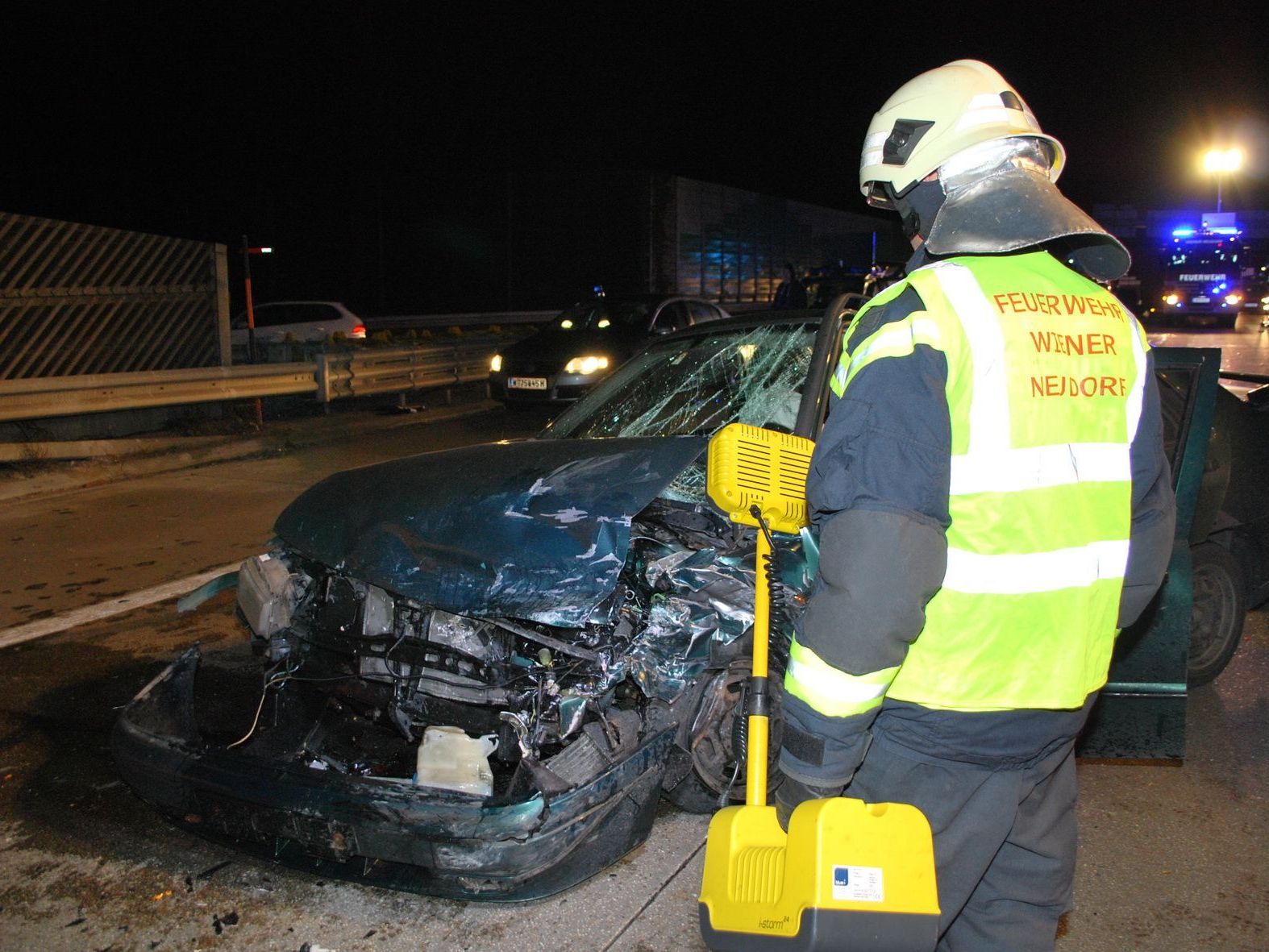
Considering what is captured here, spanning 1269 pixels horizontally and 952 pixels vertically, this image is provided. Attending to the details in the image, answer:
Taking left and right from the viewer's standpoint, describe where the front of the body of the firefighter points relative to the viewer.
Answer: facing away from the viewer and to the left of the viewer

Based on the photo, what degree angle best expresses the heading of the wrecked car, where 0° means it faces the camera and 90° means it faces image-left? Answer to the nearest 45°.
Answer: approximately 45°

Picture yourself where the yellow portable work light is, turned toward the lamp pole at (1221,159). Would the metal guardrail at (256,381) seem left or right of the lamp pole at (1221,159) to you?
left

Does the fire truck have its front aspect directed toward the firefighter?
yes

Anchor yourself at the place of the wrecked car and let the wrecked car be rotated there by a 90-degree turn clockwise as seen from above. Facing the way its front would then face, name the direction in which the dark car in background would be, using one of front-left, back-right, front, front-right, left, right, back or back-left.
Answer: front-right

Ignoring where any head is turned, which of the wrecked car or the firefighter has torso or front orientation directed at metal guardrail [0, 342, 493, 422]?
the firefighter

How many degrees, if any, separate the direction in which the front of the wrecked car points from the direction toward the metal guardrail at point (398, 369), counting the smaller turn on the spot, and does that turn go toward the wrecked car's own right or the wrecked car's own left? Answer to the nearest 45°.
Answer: approximately 135° to the wrecked car's own right

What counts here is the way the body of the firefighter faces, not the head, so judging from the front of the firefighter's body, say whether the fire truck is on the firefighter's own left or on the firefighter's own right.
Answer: on the firefighter's own right
